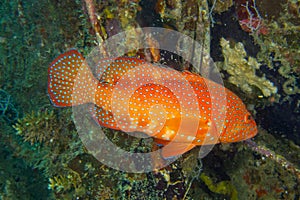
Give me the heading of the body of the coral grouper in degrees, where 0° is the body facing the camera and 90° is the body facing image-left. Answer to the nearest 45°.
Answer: approximately 270°

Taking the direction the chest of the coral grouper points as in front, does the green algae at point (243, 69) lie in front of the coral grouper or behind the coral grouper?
in front

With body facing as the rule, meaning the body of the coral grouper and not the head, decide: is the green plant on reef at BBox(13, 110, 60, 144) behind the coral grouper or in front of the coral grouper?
behind

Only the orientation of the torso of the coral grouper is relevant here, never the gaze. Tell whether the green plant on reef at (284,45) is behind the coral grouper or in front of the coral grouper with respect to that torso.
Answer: in front

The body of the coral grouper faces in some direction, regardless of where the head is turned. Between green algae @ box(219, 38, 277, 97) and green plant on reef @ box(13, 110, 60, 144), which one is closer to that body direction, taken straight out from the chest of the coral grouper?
the green algae
